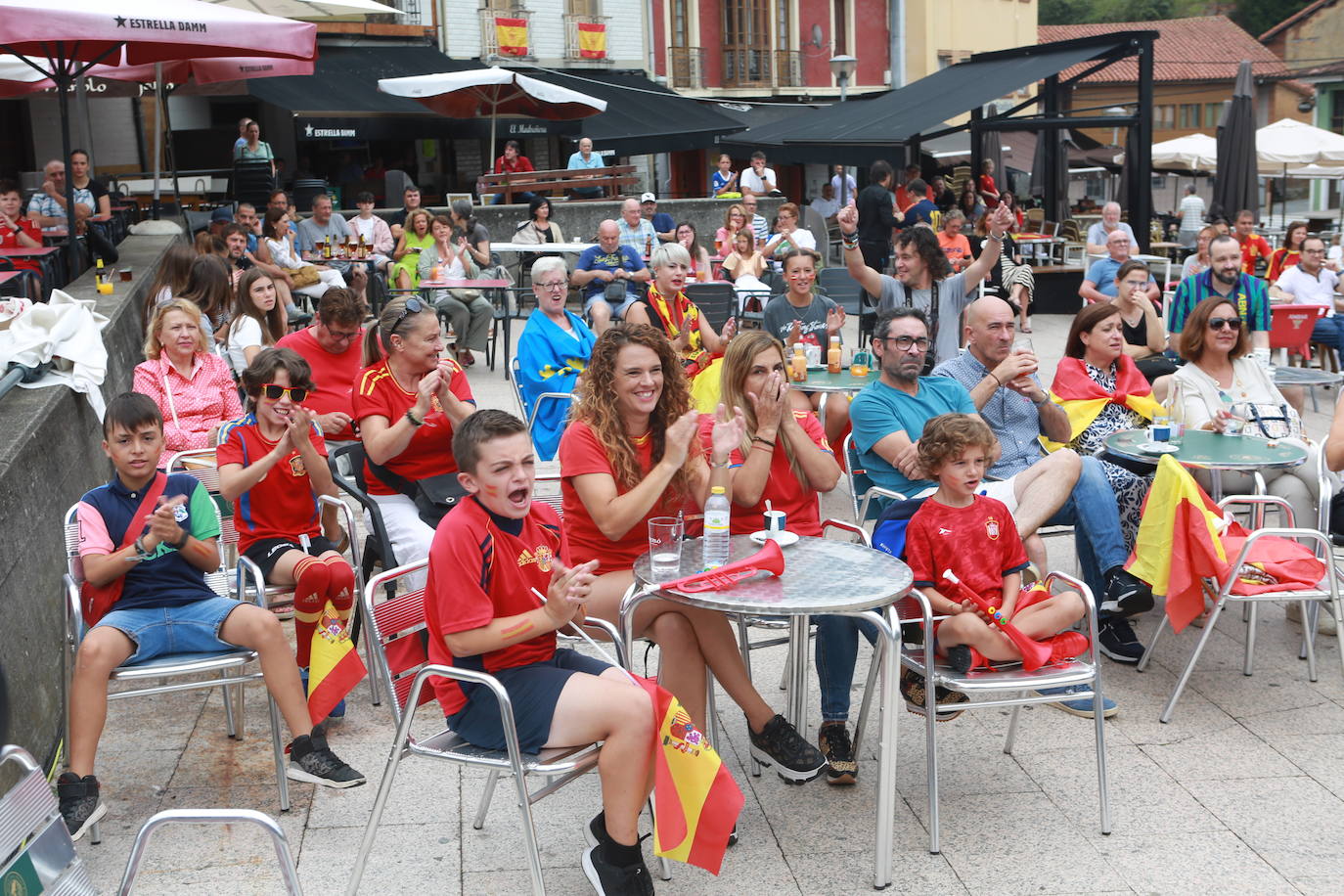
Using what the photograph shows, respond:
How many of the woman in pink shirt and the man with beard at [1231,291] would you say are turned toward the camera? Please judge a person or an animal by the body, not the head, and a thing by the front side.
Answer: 2

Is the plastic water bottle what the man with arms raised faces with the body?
yes

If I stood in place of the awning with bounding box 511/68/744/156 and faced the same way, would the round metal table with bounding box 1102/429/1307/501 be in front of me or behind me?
in front

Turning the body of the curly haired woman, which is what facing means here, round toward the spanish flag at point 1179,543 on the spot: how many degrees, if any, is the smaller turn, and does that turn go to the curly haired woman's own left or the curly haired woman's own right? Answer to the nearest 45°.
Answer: approximately 45° to the curly haired woman's own left

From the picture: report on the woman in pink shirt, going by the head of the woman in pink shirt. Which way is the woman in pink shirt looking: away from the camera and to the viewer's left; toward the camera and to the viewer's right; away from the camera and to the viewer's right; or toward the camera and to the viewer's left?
toward the camera and to the viewer's right

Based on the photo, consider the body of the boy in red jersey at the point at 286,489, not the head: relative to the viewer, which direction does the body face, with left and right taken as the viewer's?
facing the viewer and to the right of the viewer

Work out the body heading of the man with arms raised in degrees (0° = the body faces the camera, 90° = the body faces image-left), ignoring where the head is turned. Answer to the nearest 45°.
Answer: approximately 0°

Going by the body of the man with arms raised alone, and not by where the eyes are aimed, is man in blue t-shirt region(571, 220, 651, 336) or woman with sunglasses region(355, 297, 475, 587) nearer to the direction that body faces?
the woman with sunglasses

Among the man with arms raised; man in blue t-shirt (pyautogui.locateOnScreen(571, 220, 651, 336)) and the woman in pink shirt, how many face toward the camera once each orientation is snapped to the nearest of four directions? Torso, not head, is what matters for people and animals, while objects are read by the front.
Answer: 3

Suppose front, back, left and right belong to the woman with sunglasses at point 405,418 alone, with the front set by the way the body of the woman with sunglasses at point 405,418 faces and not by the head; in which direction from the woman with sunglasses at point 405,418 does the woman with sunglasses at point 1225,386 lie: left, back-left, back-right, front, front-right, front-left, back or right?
front-left

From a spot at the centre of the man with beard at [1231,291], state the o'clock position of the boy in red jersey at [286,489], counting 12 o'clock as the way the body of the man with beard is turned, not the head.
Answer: The boy in red jersey is roughly at 1 o'clock from the man with beard.

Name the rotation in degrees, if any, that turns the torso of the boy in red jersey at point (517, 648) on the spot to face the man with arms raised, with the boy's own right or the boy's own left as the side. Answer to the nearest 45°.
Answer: approximately 90° to the boy's own left

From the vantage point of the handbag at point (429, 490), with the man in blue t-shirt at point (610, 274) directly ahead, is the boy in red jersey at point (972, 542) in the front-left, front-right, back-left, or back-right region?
back-right
